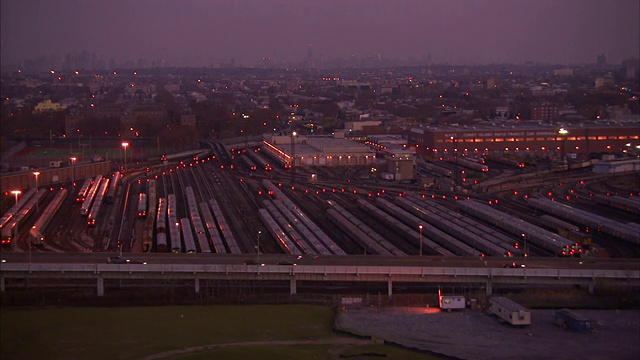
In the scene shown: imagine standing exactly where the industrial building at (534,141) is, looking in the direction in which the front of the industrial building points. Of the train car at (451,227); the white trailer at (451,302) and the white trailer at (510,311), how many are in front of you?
3

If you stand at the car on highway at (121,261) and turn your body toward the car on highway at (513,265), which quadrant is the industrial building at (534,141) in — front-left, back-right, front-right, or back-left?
front-left

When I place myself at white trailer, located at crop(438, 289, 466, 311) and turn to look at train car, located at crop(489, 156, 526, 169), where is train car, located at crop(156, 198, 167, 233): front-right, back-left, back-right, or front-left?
front-left

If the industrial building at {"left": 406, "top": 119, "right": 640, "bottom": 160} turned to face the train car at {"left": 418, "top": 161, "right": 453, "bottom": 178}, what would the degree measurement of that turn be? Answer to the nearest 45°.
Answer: approximately 45° to its right

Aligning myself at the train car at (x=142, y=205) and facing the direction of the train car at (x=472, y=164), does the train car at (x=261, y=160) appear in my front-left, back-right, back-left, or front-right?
front-left

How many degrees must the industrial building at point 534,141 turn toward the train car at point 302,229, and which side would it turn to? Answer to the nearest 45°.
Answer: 0° — it already faces it

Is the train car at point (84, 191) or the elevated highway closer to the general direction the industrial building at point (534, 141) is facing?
the elevated highway

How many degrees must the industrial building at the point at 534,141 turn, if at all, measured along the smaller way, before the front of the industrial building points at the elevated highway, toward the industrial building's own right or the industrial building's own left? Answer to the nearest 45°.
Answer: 0° — it already faces it

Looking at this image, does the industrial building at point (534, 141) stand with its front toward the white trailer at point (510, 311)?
yes

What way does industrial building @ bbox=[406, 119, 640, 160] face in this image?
toward the camera

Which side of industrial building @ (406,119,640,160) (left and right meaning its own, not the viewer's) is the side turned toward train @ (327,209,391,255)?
front

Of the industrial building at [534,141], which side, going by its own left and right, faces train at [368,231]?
front

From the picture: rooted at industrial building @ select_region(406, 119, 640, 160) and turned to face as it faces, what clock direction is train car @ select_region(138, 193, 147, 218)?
The train car is roughly at 1 o'clock from the industrial building.

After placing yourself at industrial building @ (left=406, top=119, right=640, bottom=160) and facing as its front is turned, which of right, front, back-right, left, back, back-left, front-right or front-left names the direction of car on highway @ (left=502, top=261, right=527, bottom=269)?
front

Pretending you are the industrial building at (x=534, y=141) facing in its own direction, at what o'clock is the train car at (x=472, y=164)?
The train car is roughly at 1 o'clock from the industrial building.

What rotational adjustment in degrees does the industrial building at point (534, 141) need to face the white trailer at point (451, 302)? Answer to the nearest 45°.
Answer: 0° — it already faces it

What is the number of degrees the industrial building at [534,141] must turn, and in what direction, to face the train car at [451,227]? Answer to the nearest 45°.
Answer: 0° — it already faces it

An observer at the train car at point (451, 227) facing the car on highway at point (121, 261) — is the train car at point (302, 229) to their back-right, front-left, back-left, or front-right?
front-right
